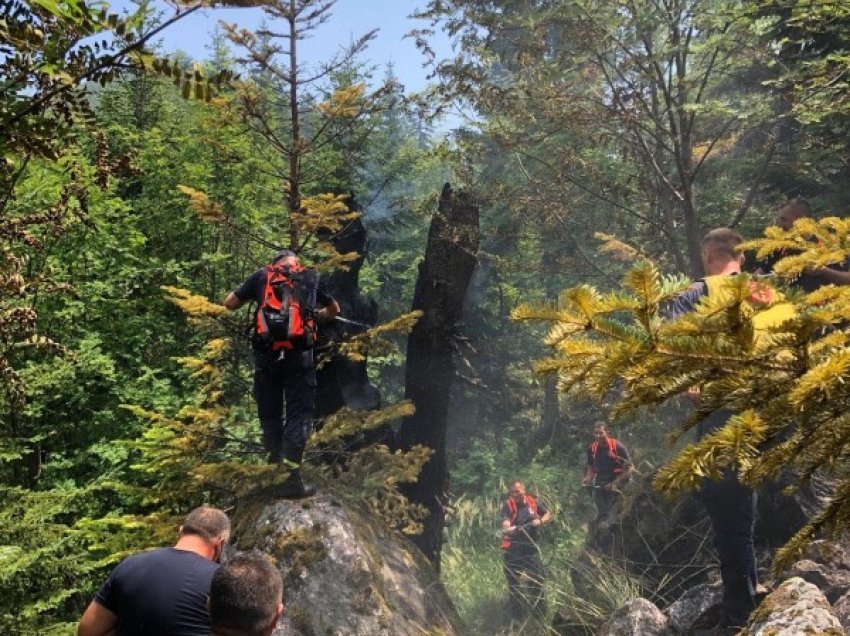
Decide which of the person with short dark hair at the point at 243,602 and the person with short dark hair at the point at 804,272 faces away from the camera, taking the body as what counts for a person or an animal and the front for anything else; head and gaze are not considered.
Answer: the person with short dark hair at the point at 243,602

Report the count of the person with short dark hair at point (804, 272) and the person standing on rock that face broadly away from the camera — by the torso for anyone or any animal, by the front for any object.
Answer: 1

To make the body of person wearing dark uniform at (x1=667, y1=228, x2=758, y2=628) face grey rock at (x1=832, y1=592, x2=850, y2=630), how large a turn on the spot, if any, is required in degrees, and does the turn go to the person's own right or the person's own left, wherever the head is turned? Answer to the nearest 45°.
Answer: approximately 90° to the person's own right

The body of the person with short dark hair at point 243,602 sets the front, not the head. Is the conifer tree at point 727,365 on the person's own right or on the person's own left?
on the person's own right

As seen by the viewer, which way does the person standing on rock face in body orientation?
away from the camera

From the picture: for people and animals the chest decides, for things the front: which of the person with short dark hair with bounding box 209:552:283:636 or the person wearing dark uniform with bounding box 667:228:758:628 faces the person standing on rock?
the person with short dark hair

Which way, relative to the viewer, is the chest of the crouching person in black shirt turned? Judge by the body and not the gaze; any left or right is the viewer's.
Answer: facing away from the viewer and to the right of the viewer

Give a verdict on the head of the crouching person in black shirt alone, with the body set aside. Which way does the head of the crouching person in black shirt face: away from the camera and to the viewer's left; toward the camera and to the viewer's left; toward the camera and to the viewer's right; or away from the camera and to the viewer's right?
away from the camera and to the viewer's right

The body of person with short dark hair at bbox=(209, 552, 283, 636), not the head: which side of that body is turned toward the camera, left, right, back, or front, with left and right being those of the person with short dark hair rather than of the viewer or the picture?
back
